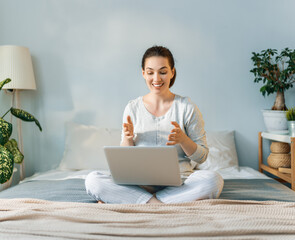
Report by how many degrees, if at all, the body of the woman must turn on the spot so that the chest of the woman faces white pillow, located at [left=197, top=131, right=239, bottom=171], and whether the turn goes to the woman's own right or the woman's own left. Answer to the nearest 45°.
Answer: approximately 135° to the woman's own left

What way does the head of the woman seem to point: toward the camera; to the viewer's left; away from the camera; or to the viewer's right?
toward the camera

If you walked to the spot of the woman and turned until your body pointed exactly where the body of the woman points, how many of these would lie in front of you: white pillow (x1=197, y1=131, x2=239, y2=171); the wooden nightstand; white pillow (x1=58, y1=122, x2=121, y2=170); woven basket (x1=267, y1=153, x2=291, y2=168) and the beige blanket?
1

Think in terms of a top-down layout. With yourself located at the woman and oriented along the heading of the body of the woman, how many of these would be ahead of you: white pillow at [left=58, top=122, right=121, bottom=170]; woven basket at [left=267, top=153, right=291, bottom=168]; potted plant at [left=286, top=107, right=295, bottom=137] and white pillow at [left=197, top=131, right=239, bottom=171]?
0

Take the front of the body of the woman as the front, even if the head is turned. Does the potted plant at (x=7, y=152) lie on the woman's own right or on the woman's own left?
on the woman's own right

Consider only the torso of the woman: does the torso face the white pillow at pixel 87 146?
no

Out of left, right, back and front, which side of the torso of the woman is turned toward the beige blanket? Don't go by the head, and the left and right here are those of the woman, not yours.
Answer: front

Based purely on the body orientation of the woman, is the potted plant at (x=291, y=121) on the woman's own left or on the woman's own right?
on the woman's own left

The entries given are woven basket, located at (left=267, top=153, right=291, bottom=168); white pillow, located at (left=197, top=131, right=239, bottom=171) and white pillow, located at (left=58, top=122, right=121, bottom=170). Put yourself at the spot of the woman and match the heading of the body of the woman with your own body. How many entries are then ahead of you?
0

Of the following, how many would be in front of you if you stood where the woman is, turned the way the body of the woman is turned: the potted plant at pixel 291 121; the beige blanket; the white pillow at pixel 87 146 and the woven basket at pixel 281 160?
1

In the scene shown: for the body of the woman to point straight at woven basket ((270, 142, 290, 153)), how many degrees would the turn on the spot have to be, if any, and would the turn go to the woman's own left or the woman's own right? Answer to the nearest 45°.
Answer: approximately 135° to the woman's own left

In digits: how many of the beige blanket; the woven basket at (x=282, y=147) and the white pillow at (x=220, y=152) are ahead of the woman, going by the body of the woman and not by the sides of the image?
1

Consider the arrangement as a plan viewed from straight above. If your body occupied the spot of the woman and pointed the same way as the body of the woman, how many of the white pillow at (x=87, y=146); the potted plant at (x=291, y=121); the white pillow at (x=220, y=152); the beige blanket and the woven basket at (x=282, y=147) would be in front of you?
1

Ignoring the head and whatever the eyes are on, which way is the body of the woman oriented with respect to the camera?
toward the camera

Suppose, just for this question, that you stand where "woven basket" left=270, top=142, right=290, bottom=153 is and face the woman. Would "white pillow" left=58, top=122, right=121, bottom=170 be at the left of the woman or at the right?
right

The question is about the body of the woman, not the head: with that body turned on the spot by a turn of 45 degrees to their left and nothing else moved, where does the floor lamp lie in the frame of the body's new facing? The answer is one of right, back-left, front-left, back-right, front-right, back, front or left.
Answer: back

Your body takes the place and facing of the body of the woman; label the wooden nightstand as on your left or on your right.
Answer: on your left
